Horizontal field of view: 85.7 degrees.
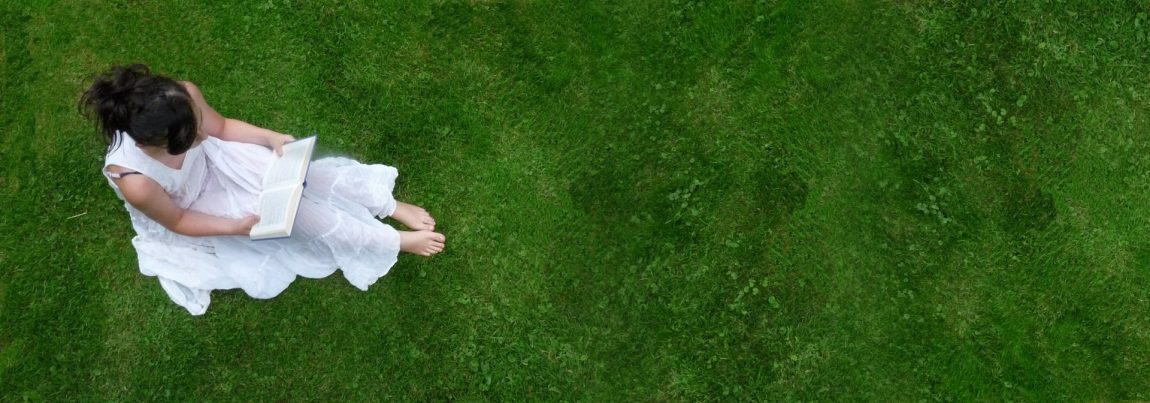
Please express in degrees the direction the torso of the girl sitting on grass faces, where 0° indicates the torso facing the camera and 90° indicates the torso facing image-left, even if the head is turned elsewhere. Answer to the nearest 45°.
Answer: approximately 270°
